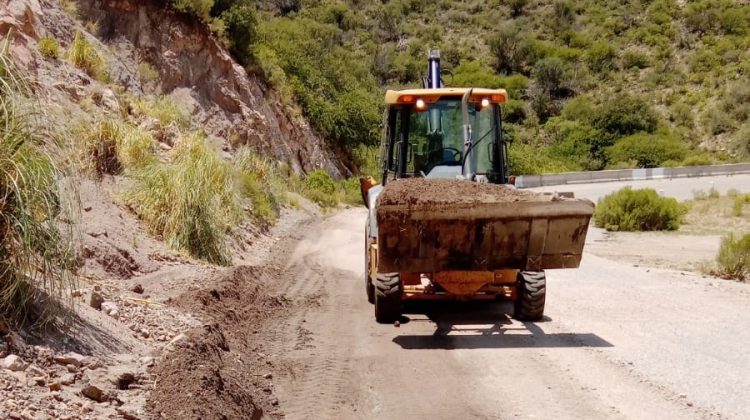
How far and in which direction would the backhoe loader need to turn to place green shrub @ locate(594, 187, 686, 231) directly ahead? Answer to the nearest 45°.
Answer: approximately 180°

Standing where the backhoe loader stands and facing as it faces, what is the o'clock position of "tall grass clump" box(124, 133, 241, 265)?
The tall grass clump is roughly at 4 o'clock from the backhoe loader.

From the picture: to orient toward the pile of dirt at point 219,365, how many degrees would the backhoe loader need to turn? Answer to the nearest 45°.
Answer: approximately 45° to its right

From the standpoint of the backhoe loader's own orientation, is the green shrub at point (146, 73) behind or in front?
behind

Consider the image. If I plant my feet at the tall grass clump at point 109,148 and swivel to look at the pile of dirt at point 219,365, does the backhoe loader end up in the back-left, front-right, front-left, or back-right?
front-left

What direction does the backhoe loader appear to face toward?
toward the camera

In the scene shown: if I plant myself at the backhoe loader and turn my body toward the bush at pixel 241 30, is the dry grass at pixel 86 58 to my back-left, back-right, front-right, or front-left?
front-left

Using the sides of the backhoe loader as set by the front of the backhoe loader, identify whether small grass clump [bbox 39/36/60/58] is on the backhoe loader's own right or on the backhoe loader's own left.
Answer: on the backhoe loader's own right

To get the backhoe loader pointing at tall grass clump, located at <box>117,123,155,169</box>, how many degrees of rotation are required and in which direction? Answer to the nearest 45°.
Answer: approximately 135° to its right

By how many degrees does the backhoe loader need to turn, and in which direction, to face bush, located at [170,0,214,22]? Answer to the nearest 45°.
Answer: approximately 135° to its right

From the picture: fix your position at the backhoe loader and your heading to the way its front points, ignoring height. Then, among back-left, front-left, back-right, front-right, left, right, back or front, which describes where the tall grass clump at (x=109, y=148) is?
back-right

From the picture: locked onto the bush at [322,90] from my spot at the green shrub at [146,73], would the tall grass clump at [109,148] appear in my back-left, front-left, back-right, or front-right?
back-right

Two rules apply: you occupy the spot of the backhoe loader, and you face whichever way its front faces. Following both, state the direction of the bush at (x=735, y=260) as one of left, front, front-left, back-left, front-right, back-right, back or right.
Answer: back-left
